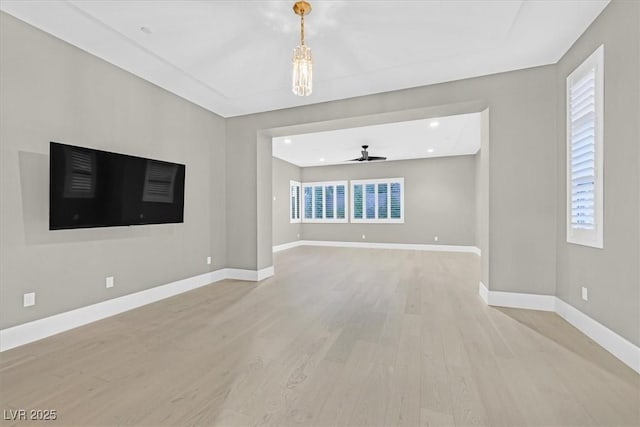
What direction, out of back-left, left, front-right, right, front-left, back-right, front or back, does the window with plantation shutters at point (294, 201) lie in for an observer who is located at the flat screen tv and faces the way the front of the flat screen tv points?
left

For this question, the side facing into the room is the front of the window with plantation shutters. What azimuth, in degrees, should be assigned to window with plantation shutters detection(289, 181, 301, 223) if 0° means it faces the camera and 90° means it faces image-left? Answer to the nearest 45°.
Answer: approximately 315°

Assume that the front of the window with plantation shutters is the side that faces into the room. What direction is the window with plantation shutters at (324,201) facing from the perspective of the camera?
toward the camera

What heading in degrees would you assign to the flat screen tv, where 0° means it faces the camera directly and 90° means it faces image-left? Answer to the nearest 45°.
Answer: approximately 315°

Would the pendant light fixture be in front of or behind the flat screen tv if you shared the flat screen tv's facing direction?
in front

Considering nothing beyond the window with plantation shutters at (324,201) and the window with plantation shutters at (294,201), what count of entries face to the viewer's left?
0

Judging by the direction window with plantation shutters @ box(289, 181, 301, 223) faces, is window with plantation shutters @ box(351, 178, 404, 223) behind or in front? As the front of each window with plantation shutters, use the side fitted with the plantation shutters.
in front

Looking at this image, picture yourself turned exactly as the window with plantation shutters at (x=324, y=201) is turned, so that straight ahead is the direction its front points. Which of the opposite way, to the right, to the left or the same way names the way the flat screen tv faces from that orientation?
to the left

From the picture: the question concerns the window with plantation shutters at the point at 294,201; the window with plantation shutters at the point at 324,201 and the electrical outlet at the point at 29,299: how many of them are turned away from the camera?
0

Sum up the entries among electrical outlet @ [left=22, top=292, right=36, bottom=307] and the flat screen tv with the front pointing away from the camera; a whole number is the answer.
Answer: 0

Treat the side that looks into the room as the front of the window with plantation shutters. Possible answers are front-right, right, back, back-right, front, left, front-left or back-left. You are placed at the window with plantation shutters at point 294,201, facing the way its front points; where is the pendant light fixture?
front-right

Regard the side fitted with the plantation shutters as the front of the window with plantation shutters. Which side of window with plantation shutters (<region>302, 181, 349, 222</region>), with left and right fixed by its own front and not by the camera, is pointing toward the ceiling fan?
front

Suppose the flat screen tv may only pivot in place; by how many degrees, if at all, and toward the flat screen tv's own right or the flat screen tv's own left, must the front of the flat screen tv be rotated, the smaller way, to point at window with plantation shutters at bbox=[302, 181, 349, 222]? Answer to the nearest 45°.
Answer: approximately 90° to the flat screen tv's own left

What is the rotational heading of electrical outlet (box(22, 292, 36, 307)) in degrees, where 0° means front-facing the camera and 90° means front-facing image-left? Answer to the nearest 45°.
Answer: approximately 315°

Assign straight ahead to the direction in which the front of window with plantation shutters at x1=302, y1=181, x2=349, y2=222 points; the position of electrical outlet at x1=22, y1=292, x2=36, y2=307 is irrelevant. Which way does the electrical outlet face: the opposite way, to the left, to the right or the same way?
to the left
